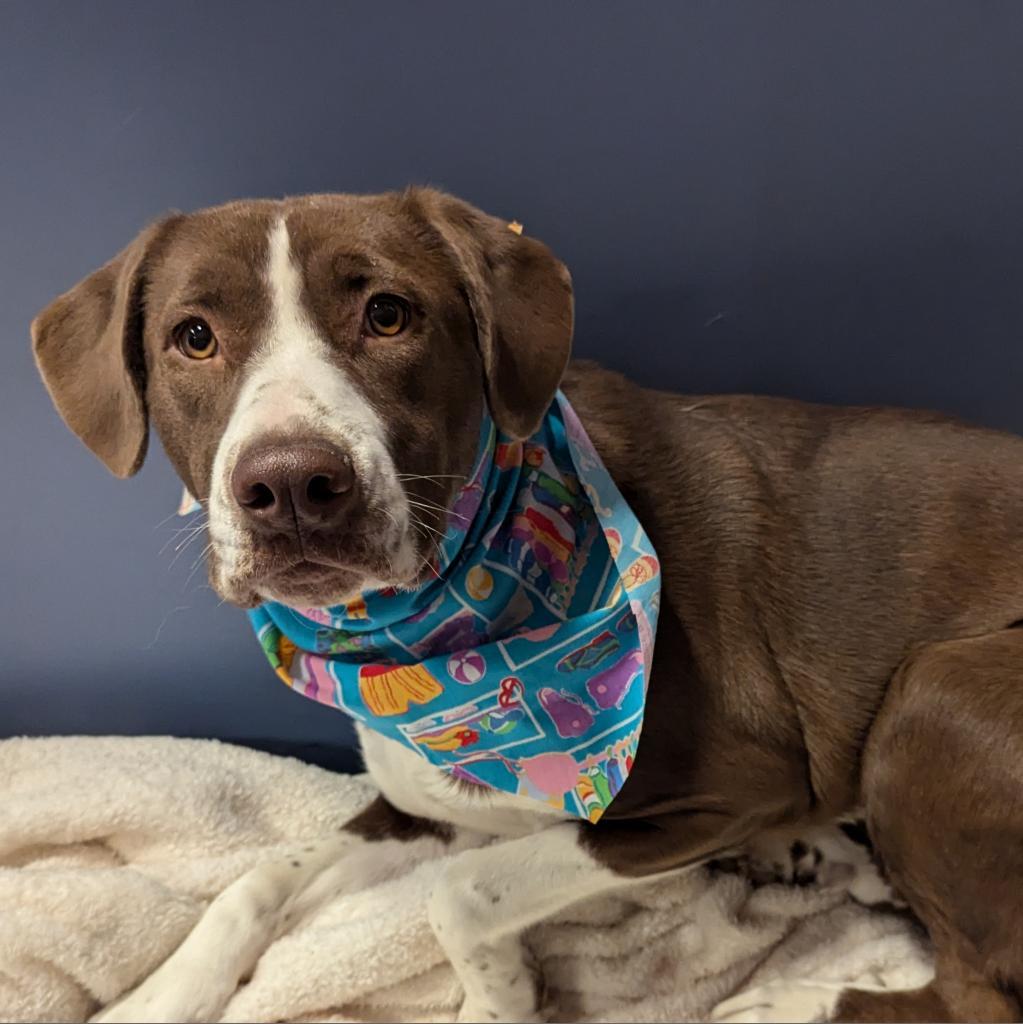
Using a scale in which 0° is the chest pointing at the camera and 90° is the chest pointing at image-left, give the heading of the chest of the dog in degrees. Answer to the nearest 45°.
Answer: approximately 45°
